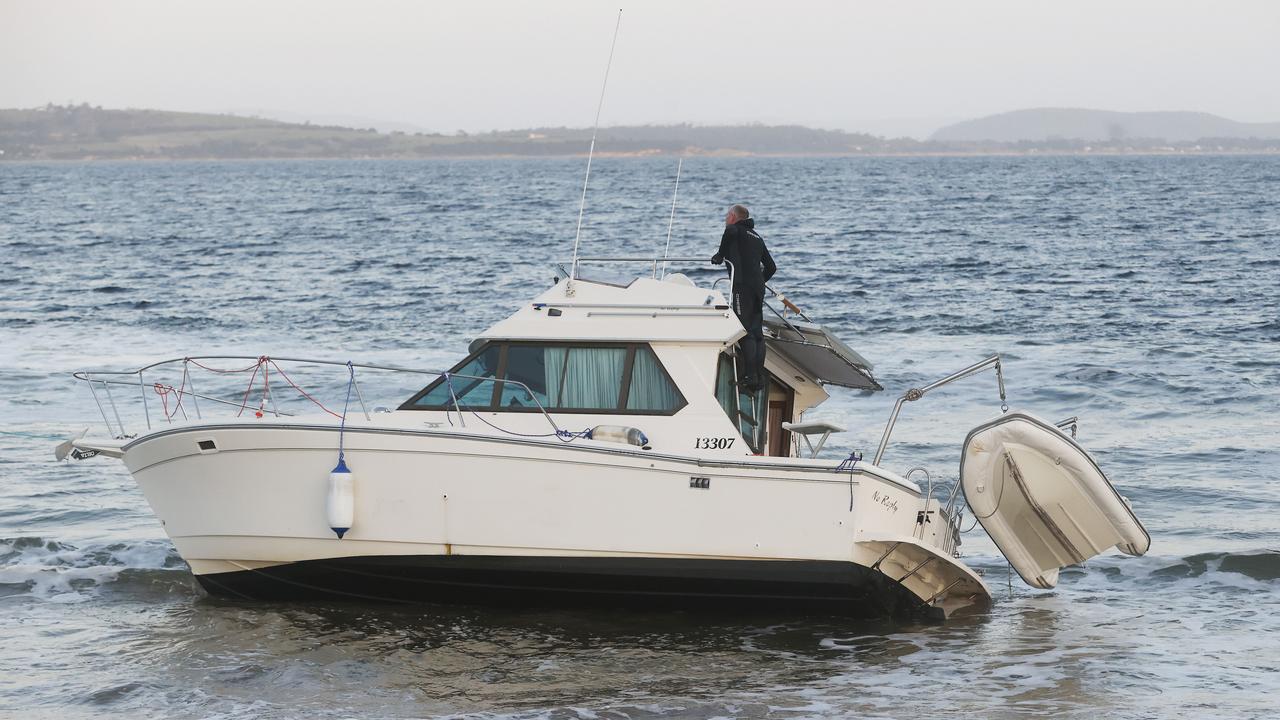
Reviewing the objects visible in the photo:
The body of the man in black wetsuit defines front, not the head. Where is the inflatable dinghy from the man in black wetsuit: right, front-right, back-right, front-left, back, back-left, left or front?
back-right

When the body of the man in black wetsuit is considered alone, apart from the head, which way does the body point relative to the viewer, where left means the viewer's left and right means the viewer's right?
facing away from the viewer and to the left of the viewer
